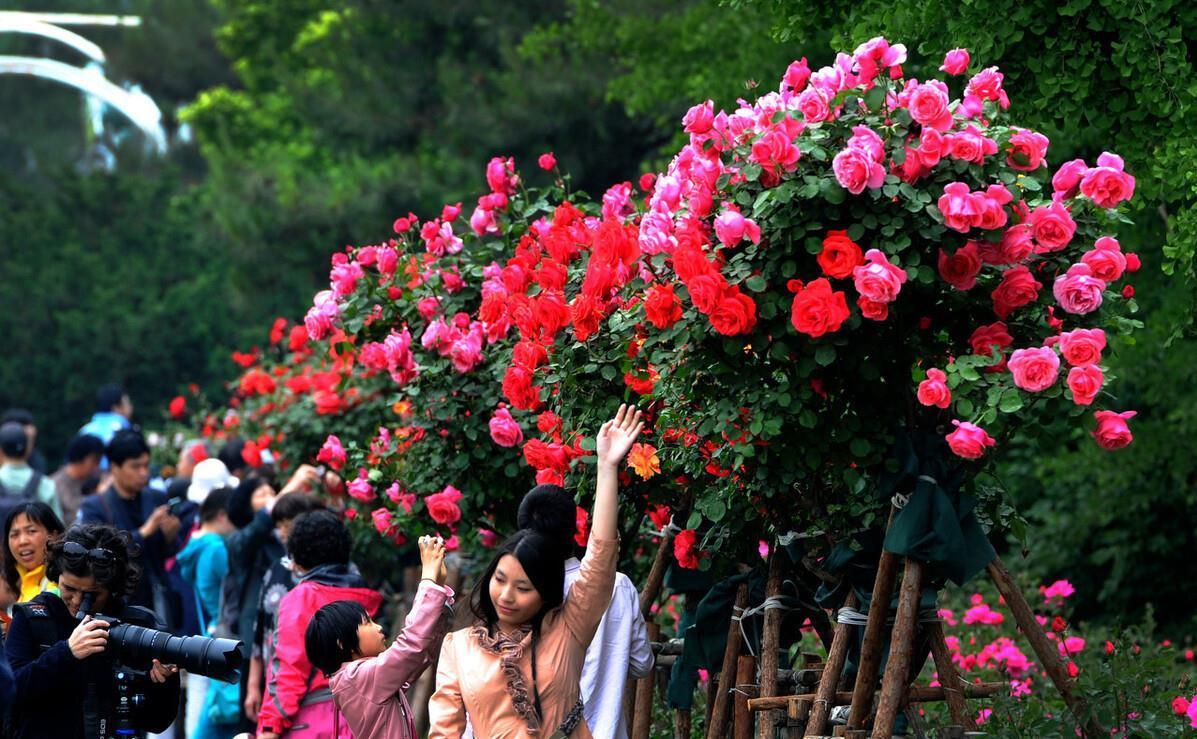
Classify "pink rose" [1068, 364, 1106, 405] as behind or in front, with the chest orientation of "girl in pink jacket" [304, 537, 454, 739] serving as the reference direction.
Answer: in front

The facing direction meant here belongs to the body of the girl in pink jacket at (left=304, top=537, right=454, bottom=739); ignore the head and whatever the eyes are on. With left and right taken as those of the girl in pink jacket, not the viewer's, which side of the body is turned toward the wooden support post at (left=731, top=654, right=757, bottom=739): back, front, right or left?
front

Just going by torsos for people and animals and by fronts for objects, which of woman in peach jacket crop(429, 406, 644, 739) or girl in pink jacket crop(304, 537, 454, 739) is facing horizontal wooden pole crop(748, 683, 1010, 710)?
girl in pink jacket crop(304, 537, 454, 739)

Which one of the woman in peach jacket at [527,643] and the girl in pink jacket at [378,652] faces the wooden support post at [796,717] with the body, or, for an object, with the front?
the girl in pink jacket at [378,652]

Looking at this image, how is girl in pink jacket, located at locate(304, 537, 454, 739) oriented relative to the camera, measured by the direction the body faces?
to the viewer's right

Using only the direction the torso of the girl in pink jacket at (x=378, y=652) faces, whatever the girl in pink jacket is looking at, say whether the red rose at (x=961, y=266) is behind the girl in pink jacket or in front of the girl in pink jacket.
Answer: in front

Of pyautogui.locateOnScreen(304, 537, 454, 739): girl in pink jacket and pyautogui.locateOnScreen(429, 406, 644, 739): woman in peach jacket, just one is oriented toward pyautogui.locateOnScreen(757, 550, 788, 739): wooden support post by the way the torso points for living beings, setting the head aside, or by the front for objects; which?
pyautogui.locateOnScreen(304, 537, 454, 739): girl in pink jacket

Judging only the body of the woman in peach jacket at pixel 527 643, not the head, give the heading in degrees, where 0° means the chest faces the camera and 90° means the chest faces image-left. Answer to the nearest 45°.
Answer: approximately 0°

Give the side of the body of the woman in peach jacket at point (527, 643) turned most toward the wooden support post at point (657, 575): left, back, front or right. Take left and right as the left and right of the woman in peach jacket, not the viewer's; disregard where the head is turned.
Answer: back

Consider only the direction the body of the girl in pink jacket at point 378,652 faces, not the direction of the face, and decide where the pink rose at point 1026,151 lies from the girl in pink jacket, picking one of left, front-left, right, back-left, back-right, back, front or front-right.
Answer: front-right

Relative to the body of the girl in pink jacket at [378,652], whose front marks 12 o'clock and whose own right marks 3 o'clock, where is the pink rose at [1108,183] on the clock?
The pink rose is roughly at 1 o'clock from the girl in pink jacket.

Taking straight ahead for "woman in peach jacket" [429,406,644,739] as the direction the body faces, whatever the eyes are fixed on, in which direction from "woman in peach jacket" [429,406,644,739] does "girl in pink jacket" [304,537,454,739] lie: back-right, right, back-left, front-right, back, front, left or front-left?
back-right
